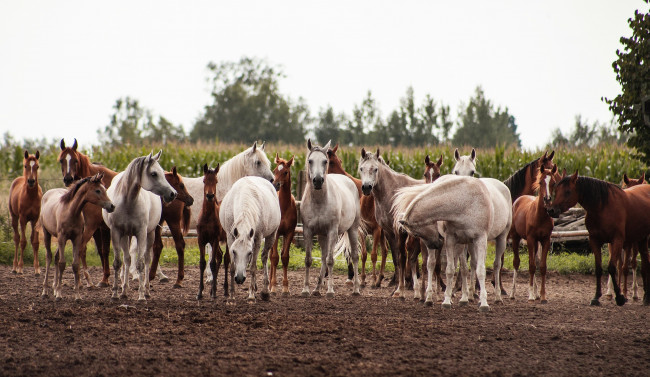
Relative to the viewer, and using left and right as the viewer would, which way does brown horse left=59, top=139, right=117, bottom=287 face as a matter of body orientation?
facing the viewer and to the left of the viewer

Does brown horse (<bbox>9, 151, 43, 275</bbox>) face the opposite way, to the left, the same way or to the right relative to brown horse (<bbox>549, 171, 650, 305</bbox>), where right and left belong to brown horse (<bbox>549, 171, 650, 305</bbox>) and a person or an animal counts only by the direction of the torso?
to the left

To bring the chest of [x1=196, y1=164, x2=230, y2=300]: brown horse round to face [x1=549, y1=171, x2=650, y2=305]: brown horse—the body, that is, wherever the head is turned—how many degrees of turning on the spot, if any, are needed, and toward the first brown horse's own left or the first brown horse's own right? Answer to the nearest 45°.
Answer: approximately 90° to the first brown horse's own left

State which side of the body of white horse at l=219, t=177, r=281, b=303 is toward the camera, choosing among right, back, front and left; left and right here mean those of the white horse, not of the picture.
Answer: front

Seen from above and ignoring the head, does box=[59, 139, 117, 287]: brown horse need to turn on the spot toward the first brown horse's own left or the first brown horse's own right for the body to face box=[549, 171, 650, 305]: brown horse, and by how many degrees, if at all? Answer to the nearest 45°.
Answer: approximately 90° to the first brown horse's own left

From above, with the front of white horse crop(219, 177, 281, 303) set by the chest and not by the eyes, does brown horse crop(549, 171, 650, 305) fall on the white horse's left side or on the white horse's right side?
on the white horse's left side

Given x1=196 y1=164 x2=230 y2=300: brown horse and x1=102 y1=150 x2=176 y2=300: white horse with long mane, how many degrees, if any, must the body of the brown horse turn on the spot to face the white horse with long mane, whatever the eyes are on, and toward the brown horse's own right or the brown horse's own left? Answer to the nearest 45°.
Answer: approximately 90° to the brown horse's own right

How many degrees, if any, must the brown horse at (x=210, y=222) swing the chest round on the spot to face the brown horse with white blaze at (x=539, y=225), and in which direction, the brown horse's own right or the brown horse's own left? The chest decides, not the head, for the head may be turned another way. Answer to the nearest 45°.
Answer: approximately 90° to the brown horse's own left

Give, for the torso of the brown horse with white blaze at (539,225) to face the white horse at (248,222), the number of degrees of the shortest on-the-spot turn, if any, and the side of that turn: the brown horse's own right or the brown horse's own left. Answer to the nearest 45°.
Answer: approximately 90° to the brown horse's own right

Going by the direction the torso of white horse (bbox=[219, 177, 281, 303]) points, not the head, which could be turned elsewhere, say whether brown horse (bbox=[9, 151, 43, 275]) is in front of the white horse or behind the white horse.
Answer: behind

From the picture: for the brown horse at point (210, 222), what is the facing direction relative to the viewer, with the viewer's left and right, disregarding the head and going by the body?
facing the viewer

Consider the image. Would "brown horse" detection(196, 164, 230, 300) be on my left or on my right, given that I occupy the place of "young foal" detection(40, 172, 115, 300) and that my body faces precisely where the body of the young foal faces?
on my left

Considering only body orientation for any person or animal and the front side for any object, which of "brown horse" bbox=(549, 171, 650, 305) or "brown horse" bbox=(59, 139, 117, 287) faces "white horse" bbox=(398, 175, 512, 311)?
"brown horse" bbox=(549, 171, 650, 305)

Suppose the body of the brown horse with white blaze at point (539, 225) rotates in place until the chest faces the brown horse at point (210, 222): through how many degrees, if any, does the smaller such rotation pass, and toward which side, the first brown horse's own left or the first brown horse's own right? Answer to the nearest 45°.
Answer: approximately 90° to the first brown horse's own right

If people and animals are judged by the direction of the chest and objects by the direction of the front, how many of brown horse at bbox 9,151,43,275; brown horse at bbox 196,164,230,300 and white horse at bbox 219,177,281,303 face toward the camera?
3

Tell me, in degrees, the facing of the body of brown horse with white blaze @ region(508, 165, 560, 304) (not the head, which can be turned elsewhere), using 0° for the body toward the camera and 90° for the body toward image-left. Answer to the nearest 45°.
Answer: approximately 315°
